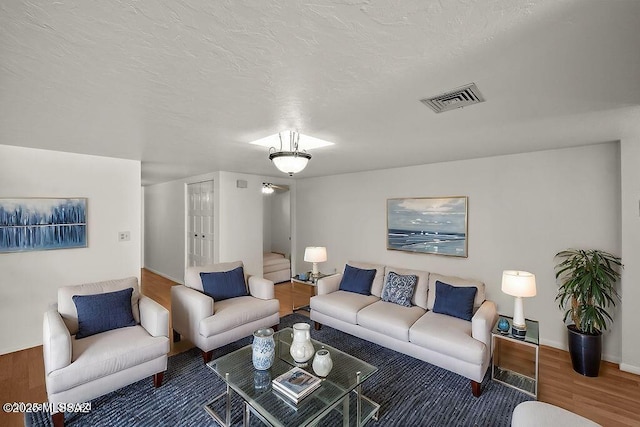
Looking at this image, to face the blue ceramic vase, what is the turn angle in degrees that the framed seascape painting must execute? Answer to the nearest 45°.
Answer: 0° — it already faces it

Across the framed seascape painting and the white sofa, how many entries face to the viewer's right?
0

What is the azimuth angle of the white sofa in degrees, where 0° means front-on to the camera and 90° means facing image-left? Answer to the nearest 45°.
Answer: approximately 45°

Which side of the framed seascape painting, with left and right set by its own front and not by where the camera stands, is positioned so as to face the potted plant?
left

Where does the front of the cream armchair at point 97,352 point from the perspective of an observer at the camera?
facing the viewer and to the right of the viewer

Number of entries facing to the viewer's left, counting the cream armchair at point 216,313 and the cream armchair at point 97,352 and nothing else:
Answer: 0

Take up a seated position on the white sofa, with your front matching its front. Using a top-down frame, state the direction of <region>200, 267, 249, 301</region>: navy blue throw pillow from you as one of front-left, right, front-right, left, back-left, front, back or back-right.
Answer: front-right

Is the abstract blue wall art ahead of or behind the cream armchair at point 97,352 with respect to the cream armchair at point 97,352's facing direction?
behind

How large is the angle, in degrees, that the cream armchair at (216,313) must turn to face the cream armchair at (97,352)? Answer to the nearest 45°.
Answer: approximately 90° to its right

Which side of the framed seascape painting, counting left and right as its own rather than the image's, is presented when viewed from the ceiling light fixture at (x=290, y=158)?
front

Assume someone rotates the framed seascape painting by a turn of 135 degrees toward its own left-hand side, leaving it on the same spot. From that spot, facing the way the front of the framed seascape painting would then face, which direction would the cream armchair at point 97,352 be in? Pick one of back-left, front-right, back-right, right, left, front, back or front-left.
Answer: back-right
